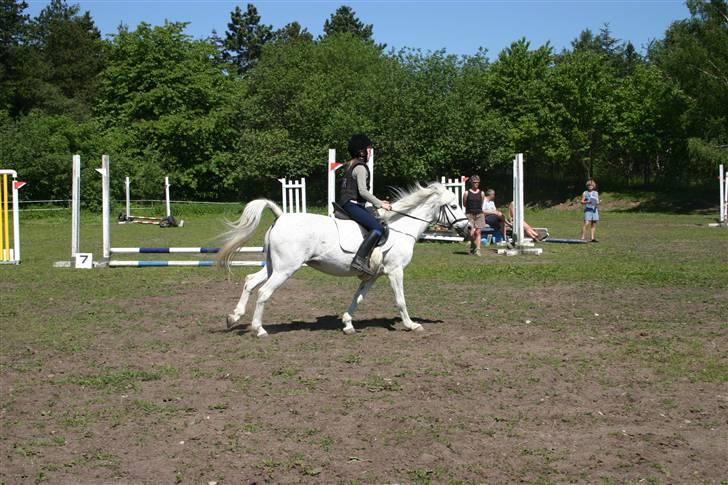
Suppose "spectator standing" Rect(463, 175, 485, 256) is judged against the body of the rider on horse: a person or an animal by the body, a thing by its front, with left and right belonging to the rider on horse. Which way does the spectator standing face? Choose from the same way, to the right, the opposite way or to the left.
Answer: to the right

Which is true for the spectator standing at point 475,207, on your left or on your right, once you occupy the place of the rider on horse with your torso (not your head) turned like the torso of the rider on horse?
on your left

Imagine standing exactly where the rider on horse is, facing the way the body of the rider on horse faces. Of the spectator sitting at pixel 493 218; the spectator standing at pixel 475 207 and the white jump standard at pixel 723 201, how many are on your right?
0

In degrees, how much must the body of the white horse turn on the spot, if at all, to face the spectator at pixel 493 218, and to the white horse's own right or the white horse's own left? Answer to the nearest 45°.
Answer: approximately 90° to the white horse's own left

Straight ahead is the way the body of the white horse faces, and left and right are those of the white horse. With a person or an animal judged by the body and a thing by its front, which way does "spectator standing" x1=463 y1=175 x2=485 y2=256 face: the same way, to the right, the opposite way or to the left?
to the right

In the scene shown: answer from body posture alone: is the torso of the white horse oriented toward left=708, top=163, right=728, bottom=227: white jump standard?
no

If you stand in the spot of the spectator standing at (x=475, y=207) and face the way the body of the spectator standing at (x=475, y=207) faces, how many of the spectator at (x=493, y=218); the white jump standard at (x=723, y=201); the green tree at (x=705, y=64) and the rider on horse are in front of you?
1

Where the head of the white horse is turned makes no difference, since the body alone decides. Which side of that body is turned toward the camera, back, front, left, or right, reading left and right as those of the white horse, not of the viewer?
right

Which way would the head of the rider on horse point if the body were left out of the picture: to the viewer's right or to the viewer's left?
to the viewer's right

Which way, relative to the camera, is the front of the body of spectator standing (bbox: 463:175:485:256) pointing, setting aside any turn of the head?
toward the camera

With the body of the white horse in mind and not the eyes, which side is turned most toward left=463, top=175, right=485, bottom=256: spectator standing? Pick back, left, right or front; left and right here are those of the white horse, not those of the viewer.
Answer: left

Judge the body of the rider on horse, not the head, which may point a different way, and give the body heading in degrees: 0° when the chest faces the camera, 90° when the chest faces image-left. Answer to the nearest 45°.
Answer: approximately 270°

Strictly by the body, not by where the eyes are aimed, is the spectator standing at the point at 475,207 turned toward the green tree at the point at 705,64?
no
